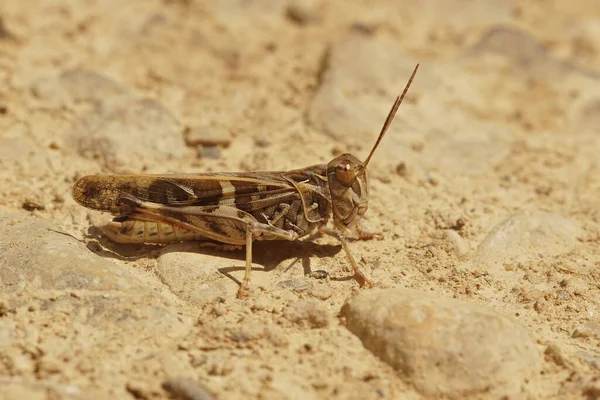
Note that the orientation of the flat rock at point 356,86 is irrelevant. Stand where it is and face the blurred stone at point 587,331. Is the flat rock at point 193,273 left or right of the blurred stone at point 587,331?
right

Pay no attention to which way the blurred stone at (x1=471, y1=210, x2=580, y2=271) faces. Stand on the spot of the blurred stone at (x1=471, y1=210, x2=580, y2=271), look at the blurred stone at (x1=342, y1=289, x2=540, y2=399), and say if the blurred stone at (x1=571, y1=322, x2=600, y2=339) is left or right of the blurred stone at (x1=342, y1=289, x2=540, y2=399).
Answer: left

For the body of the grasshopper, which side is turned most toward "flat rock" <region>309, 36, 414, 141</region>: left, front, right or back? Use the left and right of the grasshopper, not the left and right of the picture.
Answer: left

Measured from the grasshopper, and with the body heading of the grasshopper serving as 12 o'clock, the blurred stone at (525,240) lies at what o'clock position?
The blurred stone is roughly at 12 o'clock from the grasshopper.

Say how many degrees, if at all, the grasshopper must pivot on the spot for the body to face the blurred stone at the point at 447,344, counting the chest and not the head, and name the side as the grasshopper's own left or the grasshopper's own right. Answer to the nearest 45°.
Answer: approximately 45° to the grasshopper's own right

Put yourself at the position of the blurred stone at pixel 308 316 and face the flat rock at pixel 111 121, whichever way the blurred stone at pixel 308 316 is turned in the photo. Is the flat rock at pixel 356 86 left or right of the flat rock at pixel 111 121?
right

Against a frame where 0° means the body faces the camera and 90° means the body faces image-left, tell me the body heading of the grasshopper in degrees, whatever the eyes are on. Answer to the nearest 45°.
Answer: approximately 270°

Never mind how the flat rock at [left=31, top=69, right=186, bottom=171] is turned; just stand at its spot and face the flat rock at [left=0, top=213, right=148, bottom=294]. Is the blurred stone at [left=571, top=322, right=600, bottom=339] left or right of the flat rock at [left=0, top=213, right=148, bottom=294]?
left

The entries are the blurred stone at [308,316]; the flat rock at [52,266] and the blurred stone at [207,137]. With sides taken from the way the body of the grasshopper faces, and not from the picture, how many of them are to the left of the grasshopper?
1

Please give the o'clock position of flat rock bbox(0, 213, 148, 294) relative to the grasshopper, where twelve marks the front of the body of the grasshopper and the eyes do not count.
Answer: The flat rock is roughly at 5 o'clock from the grasshopper.

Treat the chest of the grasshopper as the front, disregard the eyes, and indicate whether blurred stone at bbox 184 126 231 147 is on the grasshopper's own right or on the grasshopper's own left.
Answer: on the grasshopper's own left

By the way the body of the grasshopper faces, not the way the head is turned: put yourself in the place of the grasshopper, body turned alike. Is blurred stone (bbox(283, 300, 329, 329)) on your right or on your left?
on your right
